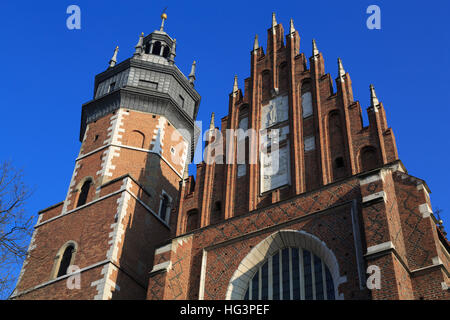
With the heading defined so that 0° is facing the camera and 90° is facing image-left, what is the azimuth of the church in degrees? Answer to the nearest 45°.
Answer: approximately 45°
